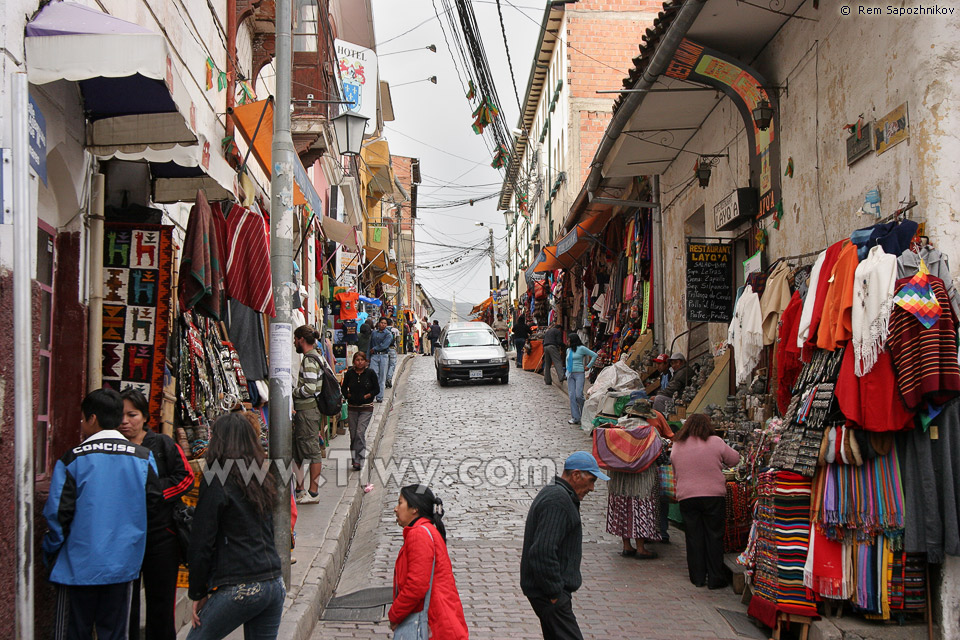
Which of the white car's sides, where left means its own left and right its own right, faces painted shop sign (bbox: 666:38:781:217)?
front

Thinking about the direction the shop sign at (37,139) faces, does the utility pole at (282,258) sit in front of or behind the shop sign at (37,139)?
in front

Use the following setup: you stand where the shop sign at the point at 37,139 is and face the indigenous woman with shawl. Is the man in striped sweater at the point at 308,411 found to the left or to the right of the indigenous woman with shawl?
left

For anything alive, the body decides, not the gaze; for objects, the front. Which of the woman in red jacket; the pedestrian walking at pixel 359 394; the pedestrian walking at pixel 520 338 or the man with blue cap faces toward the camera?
the pedestrian walking at pixel 359 394

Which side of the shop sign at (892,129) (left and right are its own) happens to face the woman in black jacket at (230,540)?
front

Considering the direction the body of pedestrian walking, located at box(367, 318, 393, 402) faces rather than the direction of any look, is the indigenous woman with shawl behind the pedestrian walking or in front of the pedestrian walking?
in front

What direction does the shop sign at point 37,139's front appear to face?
to the viewer's right

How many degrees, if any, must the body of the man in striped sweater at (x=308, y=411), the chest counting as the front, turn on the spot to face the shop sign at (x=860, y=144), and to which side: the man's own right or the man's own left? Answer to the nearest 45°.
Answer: approximately 135° to the man's own left

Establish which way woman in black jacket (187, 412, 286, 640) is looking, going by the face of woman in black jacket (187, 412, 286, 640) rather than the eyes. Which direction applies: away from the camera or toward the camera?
away from the camera

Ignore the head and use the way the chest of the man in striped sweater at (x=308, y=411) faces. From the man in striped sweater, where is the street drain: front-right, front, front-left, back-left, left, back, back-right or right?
left

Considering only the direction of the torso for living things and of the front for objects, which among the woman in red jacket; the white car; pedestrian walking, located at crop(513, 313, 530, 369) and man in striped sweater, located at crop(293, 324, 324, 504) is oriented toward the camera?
the white car

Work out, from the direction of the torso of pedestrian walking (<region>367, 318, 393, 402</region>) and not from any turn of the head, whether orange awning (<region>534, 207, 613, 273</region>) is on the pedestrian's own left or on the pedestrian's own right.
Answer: on the pedestrian's own left
